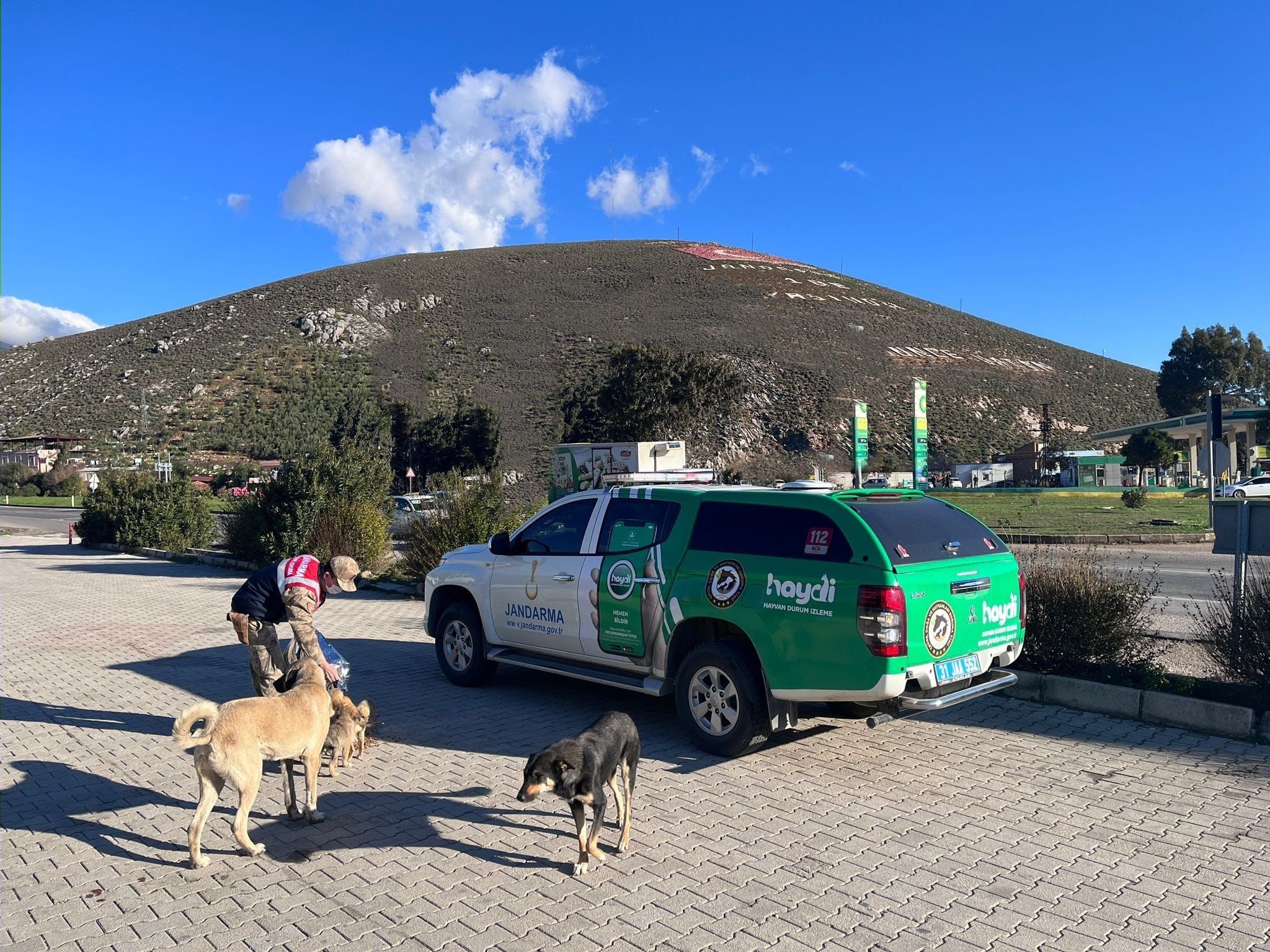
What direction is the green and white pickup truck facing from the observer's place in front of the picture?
facing away from the viewer and to the left of the viewer

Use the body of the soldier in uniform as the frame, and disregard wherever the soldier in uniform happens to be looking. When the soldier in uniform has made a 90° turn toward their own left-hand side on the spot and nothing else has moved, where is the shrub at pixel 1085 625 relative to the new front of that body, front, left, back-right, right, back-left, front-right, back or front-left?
right

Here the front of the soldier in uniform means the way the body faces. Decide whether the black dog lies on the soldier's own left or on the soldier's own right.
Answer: on the soldier's own right

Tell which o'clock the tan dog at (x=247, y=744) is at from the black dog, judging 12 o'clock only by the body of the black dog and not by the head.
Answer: The tan dog is roughly at 2 o'clock from the black dog.

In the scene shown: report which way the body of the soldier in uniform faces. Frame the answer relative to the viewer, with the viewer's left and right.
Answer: facing to the right of the viewer

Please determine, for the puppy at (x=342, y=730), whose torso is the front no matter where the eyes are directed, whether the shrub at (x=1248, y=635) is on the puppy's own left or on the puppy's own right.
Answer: on the puppy's own right

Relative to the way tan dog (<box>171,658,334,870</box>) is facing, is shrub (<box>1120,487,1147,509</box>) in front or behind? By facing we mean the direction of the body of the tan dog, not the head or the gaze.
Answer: in front

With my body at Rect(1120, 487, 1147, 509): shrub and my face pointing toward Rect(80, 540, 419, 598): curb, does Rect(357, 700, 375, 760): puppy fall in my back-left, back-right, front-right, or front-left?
front-left

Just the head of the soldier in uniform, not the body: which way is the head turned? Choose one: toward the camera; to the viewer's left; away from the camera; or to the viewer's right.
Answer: to the viewer's right

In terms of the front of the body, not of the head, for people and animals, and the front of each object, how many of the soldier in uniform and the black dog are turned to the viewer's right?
1

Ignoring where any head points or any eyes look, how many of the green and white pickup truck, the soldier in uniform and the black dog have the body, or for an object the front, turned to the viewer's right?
1

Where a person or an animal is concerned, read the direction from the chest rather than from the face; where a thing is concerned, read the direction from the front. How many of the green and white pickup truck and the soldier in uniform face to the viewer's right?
1

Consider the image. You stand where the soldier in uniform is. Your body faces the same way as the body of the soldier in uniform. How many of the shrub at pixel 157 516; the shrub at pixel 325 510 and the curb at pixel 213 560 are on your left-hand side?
3

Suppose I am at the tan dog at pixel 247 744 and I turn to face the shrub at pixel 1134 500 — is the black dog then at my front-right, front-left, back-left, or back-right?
front-right
